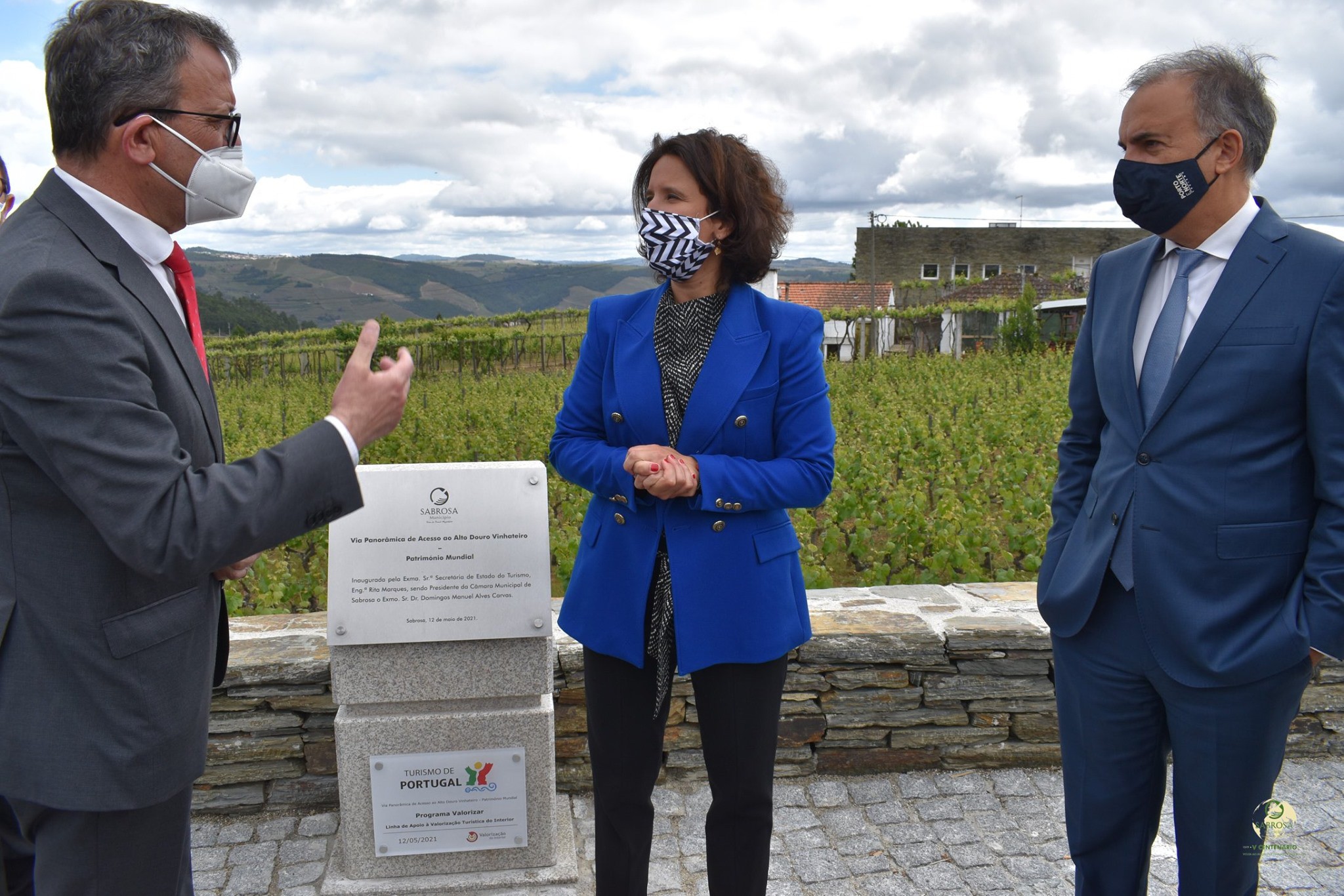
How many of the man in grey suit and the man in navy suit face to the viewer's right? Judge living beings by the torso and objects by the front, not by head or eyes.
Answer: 1

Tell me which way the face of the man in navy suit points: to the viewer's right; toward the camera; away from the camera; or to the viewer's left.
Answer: to the viewer's left

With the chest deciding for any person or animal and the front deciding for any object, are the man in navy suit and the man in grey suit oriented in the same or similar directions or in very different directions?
very different directions

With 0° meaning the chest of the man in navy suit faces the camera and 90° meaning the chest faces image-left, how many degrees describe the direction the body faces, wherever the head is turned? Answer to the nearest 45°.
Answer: approximately 45°

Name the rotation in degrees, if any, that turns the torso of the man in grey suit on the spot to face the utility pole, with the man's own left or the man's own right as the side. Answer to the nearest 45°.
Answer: approximately 45° to the man's own left

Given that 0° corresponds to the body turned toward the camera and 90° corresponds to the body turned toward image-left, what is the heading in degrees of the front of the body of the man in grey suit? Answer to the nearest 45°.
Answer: approximately 270°

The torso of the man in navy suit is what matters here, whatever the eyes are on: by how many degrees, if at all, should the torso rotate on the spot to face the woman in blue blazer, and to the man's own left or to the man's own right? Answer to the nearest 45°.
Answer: approximately 45° to the man's own right

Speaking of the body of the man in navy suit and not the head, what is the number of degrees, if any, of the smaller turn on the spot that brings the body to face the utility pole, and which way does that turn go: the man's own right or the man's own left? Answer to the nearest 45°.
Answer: approximately 135° to the man's own right

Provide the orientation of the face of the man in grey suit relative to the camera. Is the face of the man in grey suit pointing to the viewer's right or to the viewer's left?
to the viewer's right

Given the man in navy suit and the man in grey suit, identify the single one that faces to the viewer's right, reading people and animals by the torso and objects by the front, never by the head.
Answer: the man in grey suit

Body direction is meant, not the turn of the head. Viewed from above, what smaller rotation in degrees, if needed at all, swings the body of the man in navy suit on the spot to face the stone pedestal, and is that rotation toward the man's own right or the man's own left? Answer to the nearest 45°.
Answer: approximately 45° to the man's own right
